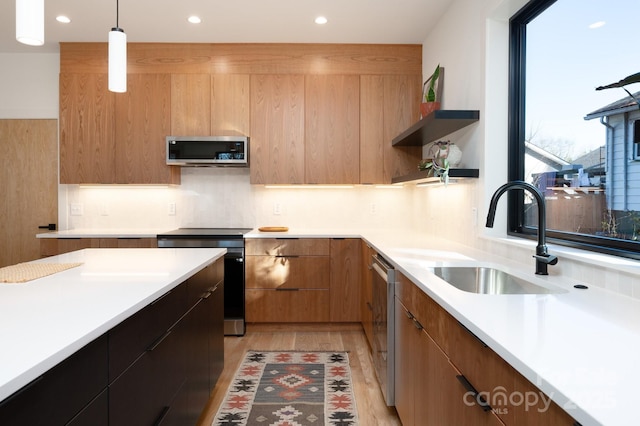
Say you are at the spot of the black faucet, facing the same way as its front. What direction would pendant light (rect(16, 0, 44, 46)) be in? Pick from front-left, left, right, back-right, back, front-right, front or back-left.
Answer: front-left

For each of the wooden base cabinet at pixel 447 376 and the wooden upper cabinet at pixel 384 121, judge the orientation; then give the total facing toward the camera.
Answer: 1

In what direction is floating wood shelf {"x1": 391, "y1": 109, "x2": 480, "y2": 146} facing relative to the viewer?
to the viewer's left

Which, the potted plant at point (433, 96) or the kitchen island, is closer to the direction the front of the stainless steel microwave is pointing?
the kitchen island

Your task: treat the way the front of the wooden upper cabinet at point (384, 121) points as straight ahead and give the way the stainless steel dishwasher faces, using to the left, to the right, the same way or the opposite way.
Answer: to the right

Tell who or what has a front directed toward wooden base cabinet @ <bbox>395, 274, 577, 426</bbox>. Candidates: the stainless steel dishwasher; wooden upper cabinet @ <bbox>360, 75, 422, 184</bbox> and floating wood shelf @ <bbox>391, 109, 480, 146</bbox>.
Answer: the wooden upper cabinet

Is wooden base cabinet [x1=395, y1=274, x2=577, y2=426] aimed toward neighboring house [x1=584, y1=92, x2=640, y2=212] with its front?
no

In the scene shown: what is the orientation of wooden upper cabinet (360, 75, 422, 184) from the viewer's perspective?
toward the camera

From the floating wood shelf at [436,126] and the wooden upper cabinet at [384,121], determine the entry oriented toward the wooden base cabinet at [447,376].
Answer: the wooden upper cabinet

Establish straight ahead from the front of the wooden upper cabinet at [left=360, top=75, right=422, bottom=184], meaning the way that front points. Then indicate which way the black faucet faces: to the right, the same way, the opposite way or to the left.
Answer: to the right

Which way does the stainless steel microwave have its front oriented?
toward the camera

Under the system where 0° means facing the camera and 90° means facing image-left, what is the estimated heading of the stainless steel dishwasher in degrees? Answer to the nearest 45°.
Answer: approximately 90°

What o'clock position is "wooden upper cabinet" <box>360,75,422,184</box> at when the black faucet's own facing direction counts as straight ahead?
The wooden upper cabinet is roughly at 2 o'clock from the black faucet.

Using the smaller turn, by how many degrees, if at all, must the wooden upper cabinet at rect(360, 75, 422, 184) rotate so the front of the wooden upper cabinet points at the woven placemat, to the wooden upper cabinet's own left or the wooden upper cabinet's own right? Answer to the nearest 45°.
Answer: approximately 45° to the wooden upper cabinet's own right

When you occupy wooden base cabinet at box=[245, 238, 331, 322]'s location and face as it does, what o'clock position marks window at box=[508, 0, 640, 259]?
The window is roughly at 11 o'clock from the wooden base cabinet.

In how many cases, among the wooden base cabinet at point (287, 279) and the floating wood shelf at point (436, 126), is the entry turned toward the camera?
1

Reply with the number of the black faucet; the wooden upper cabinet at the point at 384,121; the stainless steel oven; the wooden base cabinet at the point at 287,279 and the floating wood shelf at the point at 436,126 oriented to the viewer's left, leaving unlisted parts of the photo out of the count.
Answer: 2

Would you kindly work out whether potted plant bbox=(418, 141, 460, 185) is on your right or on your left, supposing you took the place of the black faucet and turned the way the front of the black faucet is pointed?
on your right

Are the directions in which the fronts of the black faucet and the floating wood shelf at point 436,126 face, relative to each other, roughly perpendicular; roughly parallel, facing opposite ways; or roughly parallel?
roughly parallel

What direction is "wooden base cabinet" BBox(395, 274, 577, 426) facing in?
to the viewer's left

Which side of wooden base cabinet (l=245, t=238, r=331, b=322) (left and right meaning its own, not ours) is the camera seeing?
front

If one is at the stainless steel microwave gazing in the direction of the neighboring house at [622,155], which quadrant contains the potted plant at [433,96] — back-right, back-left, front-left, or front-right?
front-right
